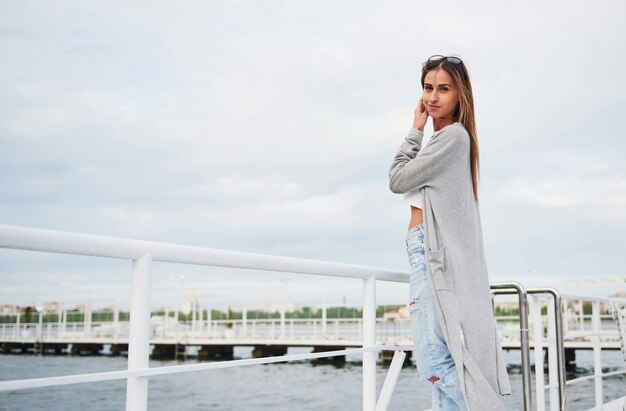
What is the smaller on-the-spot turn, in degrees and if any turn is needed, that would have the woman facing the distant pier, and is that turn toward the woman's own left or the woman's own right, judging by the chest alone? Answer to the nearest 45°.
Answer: approximately 90° to the woman's own right

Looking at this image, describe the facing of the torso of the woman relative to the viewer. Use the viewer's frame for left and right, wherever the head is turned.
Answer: facing to the left of the viewer
